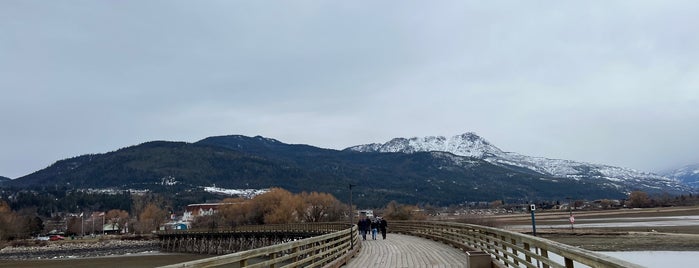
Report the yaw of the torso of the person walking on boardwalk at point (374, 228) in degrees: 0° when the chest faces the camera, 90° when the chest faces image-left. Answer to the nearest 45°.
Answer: approximately 180°
